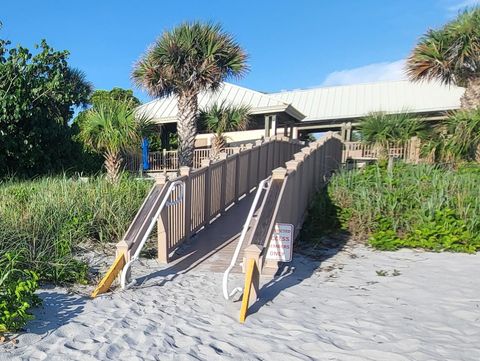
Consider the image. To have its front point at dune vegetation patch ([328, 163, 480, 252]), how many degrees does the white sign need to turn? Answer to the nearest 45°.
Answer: approximately 135° to its left

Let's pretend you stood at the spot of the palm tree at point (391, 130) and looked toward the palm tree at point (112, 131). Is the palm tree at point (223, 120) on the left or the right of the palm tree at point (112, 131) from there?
right

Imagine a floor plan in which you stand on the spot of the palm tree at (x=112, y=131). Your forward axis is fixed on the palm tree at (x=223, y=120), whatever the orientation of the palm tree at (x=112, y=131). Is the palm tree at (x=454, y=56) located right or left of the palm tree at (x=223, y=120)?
right

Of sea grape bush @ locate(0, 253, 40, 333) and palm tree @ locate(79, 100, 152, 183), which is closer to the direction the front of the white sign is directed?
the sea grape bush

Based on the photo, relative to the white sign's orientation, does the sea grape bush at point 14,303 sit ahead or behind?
ahead

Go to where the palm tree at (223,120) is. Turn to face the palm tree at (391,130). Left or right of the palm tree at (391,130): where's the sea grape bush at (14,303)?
right

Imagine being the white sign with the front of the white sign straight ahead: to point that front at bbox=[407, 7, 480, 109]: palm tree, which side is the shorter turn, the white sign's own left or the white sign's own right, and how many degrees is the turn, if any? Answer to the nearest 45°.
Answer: approximately 135° to the white sign's own left

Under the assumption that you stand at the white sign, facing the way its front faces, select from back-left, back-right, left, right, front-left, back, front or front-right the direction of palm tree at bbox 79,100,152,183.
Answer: back-right

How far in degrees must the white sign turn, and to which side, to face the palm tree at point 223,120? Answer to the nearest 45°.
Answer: approximately 180°

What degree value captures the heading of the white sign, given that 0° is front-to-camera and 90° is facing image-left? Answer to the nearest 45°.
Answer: approximately 0°

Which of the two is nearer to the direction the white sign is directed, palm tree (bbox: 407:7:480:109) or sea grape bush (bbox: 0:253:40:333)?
the sea grape bush
